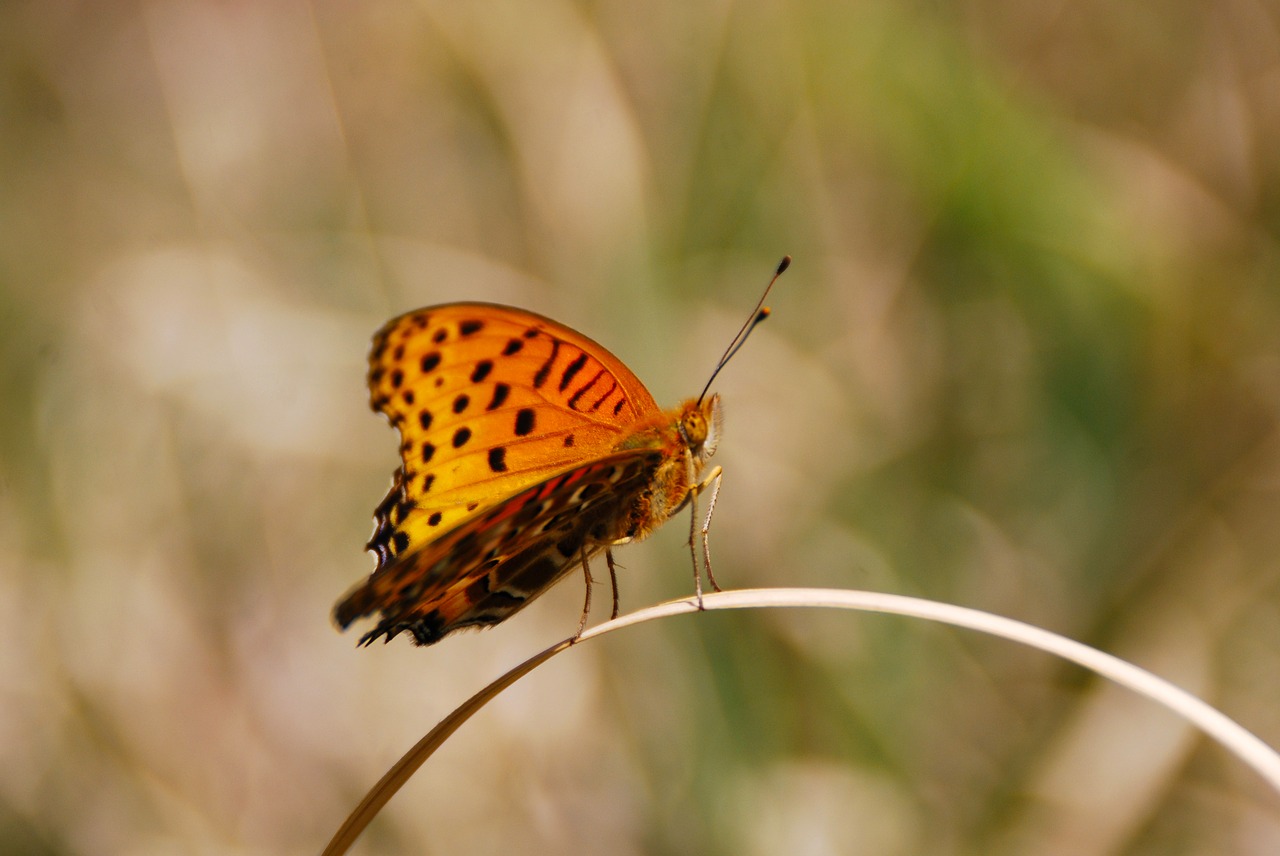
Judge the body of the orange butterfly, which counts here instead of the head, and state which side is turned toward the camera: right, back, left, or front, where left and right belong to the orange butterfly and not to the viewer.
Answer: right
